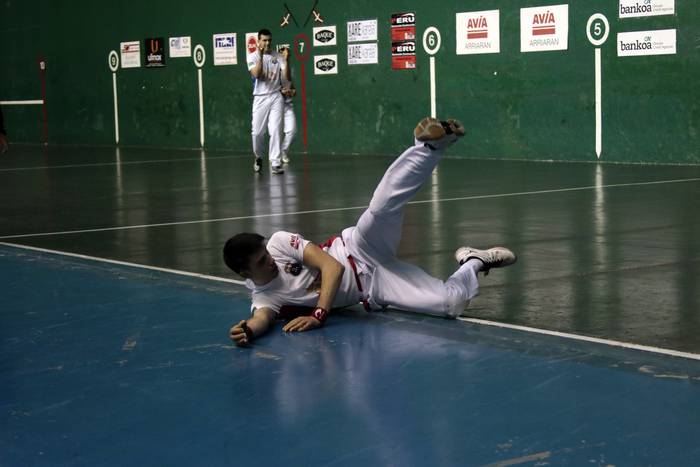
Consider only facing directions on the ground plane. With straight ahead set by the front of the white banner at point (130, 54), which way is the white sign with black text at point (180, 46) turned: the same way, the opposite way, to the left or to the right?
the same way

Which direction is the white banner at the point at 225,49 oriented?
toward the camera

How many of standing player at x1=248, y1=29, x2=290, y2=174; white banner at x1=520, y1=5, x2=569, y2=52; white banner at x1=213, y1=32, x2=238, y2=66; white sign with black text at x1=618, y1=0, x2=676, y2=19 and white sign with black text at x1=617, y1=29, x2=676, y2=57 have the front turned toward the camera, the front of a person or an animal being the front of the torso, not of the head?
5

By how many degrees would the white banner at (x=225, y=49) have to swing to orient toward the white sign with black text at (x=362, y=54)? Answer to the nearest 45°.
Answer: approximately 45° to its left

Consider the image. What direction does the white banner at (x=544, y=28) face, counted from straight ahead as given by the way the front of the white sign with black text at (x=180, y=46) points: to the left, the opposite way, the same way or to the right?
the same way

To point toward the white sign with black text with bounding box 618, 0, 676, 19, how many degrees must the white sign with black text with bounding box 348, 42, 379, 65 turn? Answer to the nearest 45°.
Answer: approximately 45° to its left

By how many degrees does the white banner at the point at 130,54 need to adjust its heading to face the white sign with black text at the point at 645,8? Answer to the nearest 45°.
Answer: approximately 45° to its left

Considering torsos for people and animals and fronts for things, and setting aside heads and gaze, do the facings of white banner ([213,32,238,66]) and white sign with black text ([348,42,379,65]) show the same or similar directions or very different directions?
same or similar directions

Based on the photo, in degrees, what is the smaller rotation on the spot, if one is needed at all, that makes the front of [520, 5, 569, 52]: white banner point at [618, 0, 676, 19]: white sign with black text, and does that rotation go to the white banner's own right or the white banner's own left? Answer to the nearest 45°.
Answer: approximately 45° to the white banner's own left

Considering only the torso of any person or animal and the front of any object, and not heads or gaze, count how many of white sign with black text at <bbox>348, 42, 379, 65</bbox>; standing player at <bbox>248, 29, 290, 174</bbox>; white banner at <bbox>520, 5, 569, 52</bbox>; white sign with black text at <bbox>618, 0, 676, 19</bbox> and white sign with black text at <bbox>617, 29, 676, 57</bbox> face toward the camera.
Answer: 5

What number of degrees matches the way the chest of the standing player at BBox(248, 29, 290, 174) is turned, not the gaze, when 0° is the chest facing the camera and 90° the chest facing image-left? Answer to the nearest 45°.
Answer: approximately 0°

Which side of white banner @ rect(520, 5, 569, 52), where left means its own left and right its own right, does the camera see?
front

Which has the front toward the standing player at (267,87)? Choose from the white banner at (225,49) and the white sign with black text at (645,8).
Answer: the white banner

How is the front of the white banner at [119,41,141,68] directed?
toward the camera

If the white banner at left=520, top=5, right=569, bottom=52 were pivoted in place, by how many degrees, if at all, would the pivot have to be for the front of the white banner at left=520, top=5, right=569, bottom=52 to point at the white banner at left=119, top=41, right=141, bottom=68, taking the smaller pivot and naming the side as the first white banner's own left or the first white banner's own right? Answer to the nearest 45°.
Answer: approximately 135° to the first white banner's own right

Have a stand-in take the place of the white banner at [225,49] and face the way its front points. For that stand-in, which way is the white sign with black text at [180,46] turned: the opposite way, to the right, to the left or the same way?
the same way

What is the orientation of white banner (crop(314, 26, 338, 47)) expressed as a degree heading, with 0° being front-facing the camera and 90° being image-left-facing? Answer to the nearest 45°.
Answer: approximately 0°

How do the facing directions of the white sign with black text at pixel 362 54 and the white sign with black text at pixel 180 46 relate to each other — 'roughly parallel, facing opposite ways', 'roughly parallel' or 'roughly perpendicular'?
roughly parallel

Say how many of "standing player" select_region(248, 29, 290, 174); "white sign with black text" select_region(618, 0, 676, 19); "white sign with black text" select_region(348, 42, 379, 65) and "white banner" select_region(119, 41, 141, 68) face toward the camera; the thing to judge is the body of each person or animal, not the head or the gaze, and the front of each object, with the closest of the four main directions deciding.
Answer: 4

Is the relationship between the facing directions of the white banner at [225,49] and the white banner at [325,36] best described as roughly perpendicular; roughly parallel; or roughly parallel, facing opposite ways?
roughly parallel
